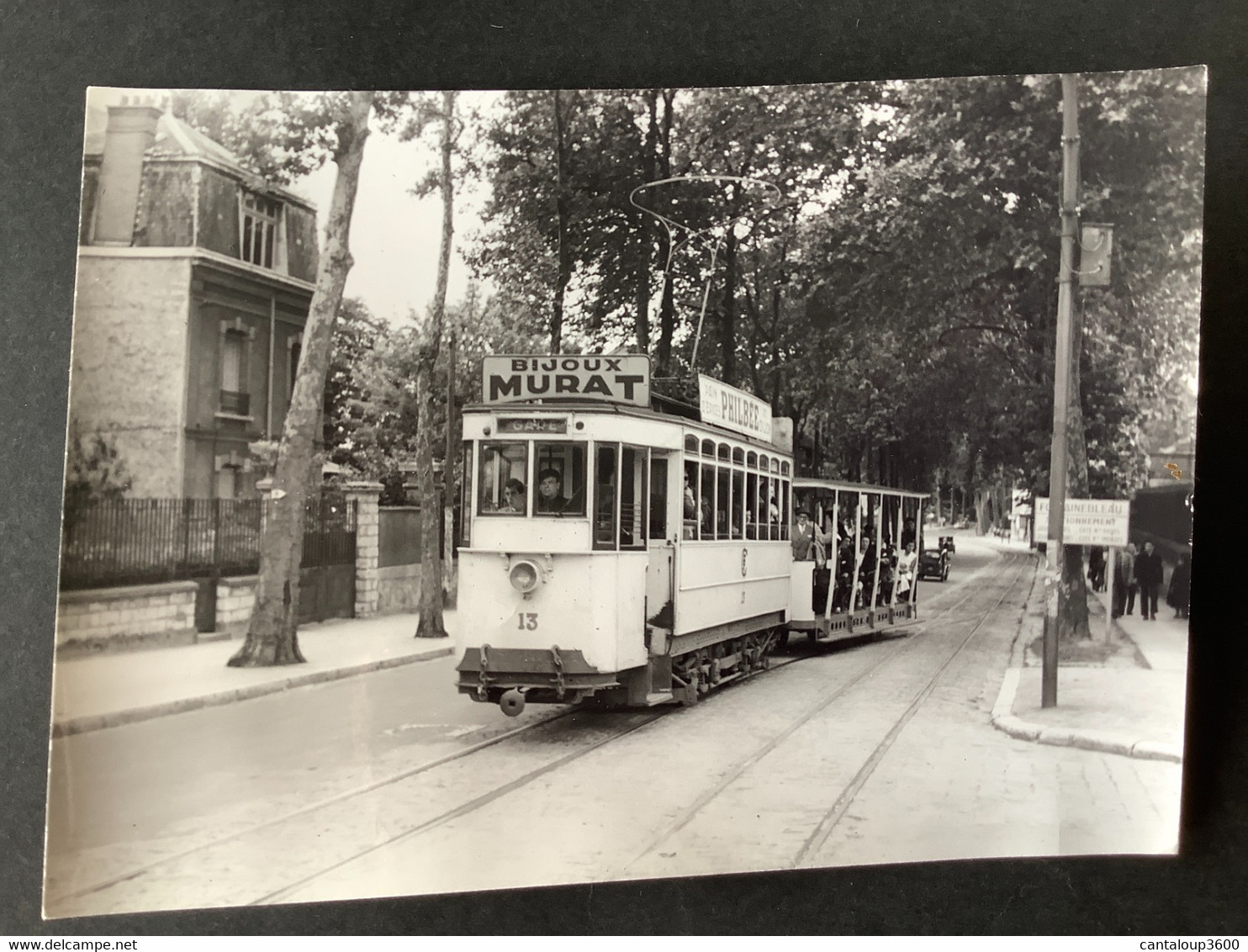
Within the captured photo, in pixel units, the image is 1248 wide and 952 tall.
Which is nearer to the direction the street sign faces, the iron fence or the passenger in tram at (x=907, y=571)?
the iron fence

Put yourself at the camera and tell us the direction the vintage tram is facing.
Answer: facing the viewer and to the left of the viewer

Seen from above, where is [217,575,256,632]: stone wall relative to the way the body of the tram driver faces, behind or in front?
in front

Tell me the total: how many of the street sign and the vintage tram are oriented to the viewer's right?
0

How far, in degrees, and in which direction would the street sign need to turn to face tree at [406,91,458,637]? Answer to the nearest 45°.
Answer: approximately 45° to its right

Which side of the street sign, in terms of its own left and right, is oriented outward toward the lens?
front

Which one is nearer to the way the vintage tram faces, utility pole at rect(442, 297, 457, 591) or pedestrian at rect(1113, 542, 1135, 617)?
the utility pole

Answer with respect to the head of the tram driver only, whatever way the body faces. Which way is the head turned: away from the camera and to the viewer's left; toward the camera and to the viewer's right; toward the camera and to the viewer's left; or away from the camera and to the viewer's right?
toward the camera and to the viewer's left

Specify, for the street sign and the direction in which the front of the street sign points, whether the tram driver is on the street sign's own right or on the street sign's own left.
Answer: on the street sign's own right
